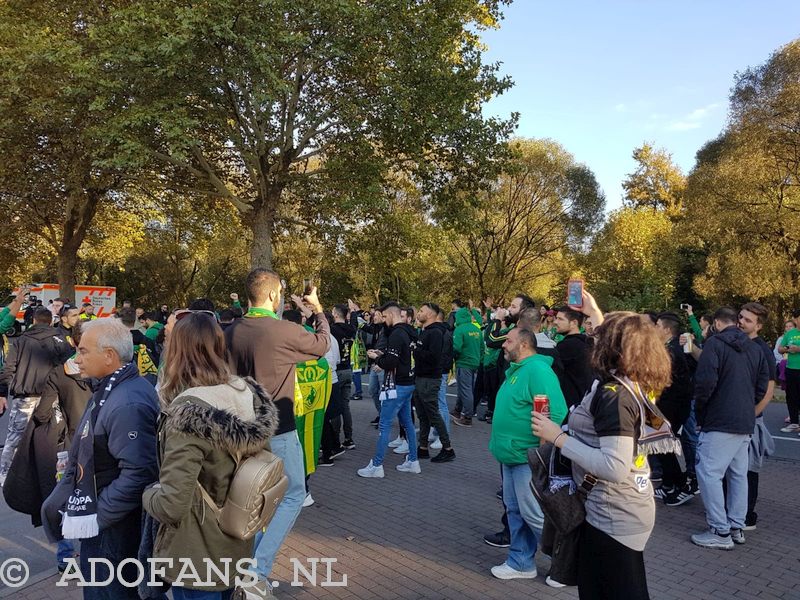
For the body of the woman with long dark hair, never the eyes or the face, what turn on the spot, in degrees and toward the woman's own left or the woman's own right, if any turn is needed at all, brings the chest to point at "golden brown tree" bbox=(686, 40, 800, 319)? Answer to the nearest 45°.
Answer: approximately 90° to the woman's own right

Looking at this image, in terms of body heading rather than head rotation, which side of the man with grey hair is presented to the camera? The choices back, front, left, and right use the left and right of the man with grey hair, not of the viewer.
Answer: left

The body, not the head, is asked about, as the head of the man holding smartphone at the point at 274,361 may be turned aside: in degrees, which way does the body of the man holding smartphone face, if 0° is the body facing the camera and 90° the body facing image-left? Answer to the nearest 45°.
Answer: approximately 225°

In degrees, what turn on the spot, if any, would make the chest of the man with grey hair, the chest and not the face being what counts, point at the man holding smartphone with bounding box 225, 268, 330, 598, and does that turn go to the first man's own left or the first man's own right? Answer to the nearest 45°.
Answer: approximately 135° to the first man's own right

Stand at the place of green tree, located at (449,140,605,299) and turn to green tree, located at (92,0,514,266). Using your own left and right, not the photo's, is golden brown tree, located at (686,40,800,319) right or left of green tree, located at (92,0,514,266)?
left

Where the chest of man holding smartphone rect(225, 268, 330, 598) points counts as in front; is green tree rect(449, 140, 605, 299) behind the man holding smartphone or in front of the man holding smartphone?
in front

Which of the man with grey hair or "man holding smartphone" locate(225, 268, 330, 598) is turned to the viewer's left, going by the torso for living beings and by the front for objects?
the man with grey hair

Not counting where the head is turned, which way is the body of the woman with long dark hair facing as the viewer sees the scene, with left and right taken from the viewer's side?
facing away from the viewer and to the left of the viewer

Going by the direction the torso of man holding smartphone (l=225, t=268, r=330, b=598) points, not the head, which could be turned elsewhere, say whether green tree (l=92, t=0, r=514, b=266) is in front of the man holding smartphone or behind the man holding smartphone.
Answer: in front
